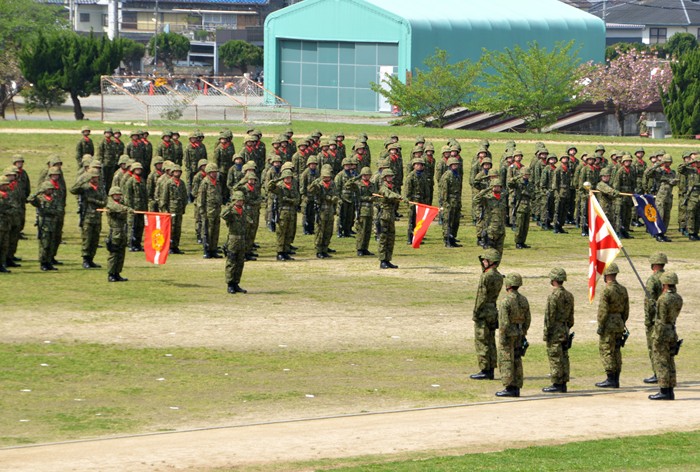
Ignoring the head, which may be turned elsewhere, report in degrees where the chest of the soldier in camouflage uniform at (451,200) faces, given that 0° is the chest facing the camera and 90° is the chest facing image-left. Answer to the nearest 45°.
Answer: approximately 315°

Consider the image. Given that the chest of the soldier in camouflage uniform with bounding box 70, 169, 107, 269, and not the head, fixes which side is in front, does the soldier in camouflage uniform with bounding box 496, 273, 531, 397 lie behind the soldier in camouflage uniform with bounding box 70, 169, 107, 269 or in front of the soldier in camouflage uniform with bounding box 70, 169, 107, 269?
in front

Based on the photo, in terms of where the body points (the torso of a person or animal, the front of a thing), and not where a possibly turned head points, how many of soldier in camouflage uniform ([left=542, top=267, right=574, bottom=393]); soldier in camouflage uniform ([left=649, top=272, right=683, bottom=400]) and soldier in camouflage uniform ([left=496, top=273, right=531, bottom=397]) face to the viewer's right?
0

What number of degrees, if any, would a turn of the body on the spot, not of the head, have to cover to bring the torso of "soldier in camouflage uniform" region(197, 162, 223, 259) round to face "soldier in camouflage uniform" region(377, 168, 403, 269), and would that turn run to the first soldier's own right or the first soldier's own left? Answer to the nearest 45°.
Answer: approximately 45° to the first soldier's own left

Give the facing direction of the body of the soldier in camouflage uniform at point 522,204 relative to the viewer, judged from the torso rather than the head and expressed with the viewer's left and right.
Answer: facing the viewer and to the right of the viewer

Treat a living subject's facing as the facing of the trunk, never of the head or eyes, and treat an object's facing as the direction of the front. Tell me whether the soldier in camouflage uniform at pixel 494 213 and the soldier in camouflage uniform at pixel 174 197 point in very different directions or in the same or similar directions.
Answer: same or similar directions

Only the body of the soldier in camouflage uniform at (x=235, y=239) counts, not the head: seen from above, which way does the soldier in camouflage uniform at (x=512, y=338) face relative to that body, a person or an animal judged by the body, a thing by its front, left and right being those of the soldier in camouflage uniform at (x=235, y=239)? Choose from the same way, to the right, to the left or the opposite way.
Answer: the opposite way

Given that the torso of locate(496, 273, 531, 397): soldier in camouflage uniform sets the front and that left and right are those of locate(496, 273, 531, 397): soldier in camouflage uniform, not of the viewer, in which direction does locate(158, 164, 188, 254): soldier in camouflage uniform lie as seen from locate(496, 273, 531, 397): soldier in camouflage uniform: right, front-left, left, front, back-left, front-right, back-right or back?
front

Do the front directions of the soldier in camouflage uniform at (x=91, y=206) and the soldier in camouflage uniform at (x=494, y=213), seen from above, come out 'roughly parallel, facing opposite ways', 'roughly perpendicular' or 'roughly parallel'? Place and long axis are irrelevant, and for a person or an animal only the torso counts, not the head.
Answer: roughly parallel

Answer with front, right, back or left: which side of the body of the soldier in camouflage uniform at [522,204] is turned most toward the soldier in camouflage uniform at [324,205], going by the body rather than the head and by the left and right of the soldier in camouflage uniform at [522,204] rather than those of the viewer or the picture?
right

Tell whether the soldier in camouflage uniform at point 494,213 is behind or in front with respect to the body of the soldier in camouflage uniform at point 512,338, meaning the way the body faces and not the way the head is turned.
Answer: in front

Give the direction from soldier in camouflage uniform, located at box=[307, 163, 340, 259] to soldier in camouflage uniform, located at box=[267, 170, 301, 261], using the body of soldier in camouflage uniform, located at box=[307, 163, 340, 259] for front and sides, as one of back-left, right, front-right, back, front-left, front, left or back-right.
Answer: right

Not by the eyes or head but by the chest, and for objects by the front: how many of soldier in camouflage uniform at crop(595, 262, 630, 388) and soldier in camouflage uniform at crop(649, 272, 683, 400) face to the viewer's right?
0

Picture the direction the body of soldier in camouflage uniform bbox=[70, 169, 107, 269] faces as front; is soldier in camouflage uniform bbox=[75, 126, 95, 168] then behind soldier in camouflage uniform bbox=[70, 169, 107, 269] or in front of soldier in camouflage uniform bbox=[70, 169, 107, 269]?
behind

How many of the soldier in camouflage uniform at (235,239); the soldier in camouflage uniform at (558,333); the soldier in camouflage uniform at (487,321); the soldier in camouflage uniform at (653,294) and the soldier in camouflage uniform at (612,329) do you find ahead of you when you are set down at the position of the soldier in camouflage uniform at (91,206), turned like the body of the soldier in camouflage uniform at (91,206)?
5

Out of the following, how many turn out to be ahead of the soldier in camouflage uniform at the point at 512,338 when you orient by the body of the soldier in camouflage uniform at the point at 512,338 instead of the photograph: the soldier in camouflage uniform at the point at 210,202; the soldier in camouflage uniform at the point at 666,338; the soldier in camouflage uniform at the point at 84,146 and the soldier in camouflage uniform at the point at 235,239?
3

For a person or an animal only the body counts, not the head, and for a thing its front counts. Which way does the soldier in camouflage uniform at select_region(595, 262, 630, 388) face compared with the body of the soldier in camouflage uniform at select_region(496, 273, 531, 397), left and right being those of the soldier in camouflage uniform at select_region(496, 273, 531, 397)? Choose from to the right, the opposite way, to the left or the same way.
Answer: the same way

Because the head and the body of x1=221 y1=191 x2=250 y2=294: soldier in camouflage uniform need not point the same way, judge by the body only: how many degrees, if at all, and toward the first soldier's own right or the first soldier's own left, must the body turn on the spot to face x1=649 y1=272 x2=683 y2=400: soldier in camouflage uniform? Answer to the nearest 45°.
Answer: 0° — they already face them

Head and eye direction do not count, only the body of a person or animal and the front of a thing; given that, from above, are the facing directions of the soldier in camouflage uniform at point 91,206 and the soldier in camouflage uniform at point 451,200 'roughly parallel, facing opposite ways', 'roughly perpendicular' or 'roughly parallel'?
roughly parallel

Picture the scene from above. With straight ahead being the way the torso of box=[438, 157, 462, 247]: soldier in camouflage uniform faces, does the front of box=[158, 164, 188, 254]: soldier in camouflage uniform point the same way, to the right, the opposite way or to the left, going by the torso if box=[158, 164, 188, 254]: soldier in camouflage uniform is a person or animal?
the same way
